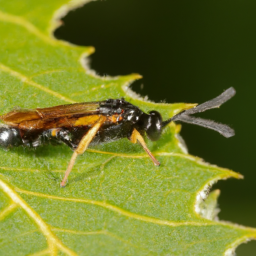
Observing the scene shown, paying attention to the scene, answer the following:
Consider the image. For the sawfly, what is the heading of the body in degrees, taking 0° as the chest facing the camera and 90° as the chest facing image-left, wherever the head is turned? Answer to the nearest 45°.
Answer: approximately 270°
